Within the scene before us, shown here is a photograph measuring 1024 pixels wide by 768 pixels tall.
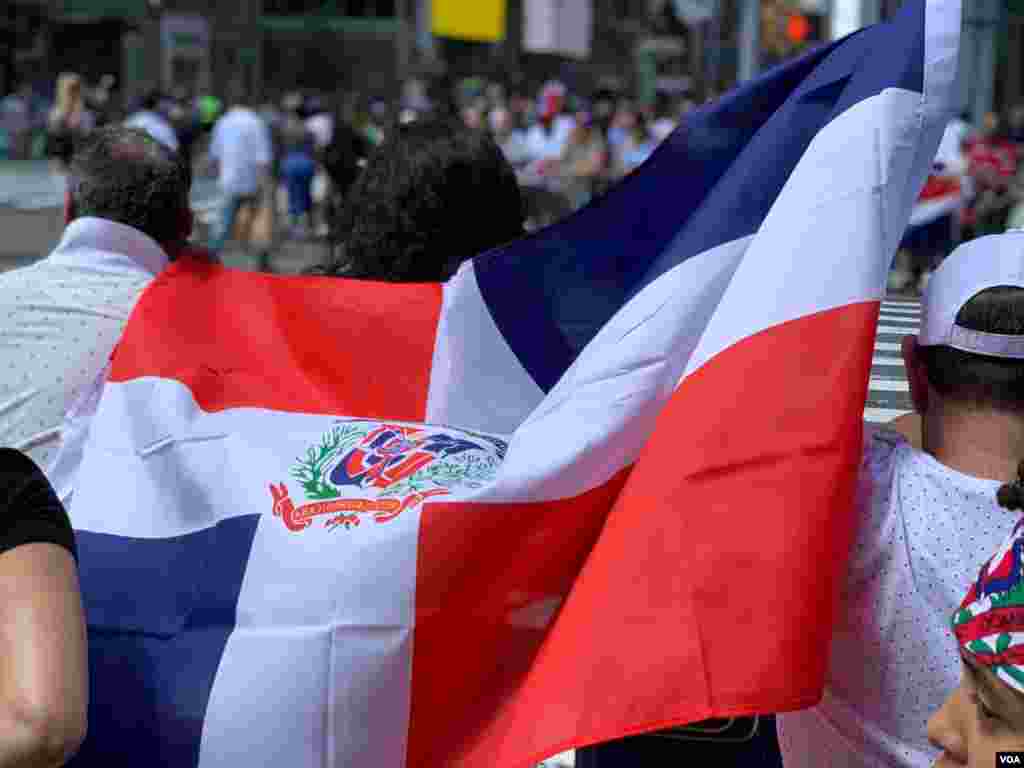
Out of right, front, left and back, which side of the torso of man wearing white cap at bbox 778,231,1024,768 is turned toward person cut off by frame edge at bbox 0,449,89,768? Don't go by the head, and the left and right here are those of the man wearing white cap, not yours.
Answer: left

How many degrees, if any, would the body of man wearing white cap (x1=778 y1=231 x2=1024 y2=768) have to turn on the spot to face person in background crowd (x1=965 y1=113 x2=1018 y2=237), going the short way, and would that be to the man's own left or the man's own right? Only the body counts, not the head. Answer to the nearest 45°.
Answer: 0° — they already face them

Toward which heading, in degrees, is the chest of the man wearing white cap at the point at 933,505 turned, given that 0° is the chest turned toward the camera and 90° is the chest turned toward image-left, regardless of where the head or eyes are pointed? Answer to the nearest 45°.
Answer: approximately 180°

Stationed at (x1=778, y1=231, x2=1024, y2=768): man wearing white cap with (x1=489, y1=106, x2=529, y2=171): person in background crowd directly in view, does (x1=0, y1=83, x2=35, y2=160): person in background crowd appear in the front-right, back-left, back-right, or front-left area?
front-left

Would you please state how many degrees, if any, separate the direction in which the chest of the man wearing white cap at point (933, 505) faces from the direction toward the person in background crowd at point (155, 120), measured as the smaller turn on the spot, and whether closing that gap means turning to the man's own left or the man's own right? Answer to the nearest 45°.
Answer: approximately 45° to the man's own left

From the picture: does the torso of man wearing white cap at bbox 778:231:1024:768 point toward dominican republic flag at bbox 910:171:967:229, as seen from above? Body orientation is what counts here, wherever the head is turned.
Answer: yes
